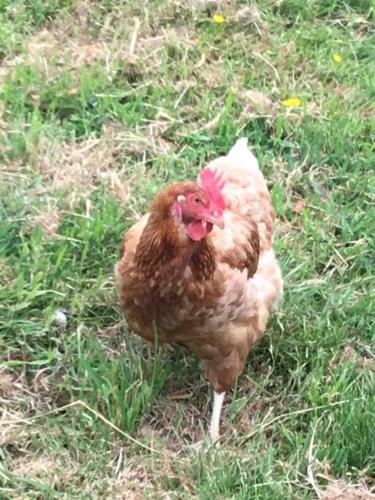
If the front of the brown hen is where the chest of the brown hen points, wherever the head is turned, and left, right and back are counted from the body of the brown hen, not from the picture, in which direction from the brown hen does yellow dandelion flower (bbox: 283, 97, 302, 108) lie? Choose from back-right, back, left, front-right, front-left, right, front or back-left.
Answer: back-right

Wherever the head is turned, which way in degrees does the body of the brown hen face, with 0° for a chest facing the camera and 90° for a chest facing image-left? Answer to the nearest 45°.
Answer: approximately 45°

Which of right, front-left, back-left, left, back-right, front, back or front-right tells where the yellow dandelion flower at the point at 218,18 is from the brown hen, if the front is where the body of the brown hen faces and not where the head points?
back-right

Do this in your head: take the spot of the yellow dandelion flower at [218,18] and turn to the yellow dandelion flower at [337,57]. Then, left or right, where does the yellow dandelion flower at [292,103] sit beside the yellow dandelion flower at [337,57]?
right

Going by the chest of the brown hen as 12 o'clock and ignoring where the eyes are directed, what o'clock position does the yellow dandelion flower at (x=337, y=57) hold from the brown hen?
The yellow dandelion flower is roughly at 5 o'clock from the brown hen.
